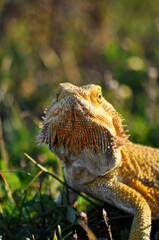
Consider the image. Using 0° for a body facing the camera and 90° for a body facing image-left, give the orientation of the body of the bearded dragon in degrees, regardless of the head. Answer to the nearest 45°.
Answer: approximately 45°
